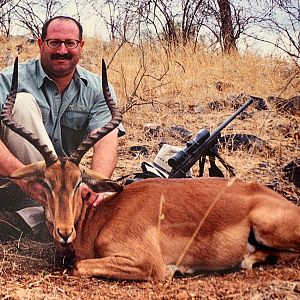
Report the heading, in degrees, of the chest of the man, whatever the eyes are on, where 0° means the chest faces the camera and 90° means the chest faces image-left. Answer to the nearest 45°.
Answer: approximately 0°

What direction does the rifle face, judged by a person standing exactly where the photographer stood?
facing away from the viewer and to the right of the viewer

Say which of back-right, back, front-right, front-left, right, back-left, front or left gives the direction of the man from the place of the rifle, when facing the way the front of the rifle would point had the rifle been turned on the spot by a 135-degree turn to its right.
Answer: right

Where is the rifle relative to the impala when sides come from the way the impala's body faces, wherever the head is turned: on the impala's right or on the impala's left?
on the impala's right

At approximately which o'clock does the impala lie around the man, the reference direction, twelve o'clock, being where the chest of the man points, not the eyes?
The impala is roughly at 11 o'clock from the man.

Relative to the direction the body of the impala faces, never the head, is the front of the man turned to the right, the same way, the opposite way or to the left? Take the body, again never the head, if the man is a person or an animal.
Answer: to the left

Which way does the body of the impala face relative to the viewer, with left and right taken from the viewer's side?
facing to the left of the viewer

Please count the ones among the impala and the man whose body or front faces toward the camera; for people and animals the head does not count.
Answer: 1
